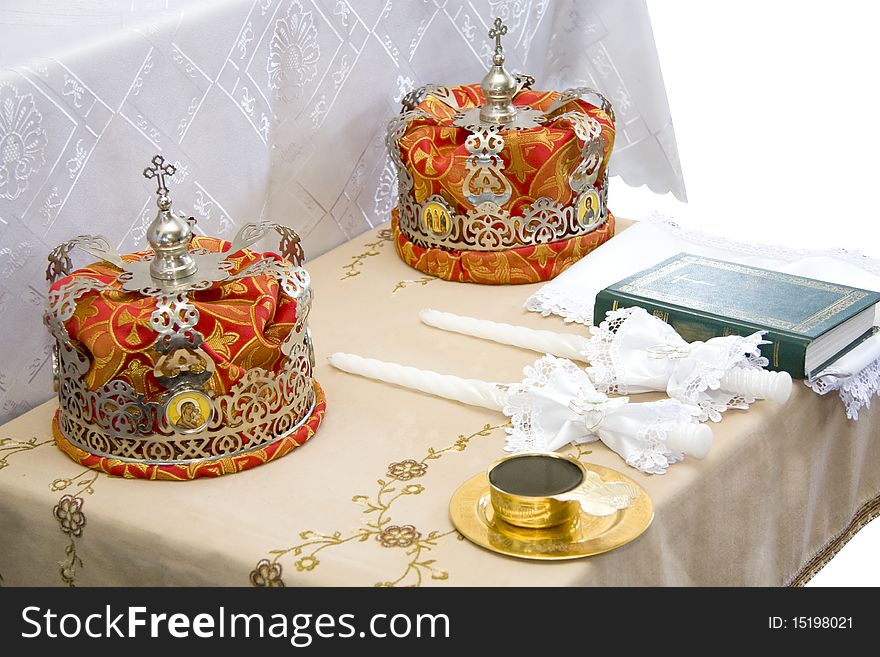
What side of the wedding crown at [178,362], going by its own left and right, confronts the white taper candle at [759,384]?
left

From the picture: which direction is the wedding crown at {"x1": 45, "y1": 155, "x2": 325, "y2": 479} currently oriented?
toward the camera

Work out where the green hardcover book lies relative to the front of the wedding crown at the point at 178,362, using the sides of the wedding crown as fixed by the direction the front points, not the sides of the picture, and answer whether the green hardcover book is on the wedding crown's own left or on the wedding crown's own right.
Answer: on the wedding crown's own left

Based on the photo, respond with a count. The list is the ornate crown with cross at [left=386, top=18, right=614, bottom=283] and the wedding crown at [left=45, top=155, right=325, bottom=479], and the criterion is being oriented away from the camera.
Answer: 0

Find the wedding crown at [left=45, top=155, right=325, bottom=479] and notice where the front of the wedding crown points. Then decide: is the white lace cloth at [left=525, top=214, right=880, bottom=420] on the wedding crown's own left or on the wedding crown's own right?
on the wedding crown's own left
